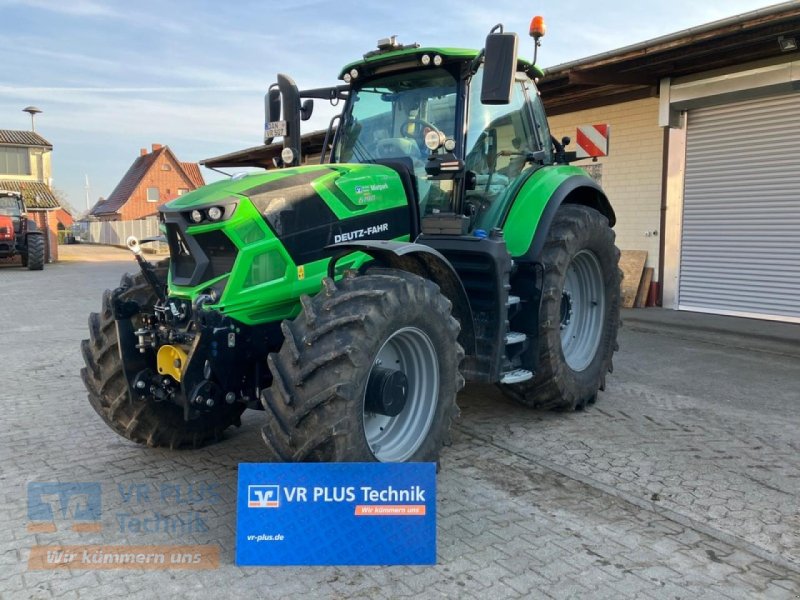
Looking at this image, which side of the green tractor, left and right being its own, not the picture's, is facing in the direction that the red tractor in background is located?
right

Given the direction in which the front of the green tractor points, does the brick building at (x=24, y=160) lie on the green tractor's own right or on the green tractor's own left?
on the green tractor's own right

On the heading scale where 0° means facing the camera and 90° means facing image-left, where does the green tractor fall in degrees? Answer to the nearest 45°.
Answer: approximately 45°
